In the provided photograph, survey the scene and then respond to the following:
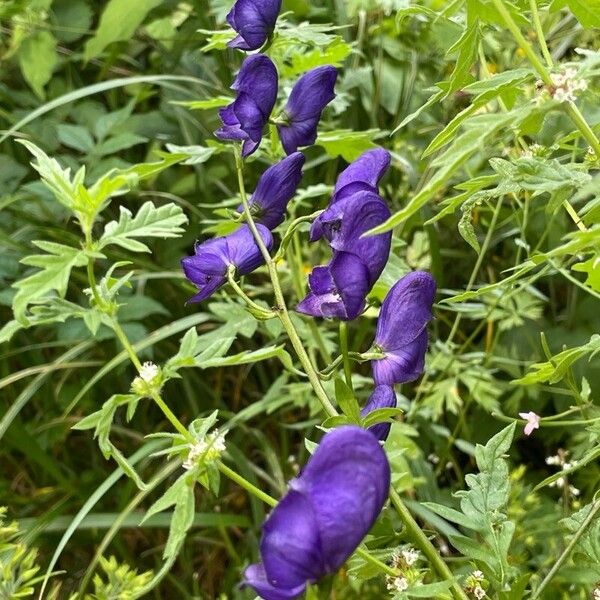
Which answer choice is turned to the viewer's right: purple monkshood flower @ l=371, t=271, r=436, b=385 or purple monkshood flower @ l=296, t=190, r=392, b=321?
purple monkshood flower @ l=371, t=271, r=436, b=385

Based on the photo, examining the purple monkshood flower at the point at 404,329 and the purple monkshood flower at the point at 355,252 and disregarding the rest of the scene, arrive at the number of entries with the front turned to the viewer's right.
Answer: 1

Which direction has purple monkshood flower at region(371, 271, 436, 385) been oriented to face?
to the viewer's right

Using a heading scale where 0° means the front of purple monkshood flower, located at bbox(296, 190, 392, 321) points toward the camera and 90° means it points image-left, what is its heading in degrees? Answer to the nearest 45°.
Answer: approximately 45°
